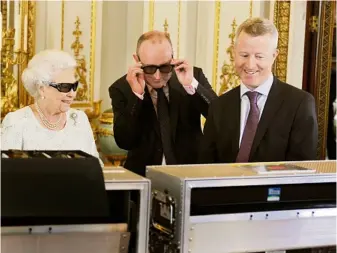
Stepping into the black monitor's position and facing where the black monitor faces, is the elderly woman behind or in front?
in front

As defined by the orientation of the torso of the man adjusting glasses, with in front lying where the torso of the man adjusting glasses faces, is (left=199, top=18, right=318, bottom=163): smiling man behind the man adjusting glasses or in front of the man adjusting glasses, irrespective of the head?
in front

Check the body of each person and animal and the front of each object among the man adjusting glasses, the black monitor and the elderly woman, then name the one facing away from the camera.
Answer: the black monitor

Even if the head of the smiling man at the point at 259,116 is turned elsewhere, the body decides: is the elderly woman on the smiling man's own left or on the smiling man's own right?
on the smiling man's own right

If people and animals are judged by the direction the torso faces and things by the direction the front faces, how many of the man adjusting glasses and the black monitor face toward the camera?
1

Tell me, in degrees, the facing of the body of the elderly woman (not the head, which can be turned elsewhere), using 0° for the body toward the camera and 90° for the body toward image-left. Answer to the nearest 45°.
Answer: approximately 315°

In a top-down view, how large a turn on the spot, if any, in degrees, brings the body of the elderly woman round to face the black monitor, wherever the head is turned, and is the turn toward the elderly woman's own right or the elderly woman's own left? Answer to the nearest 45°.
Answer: approximately 45° to the elderly woman's own right

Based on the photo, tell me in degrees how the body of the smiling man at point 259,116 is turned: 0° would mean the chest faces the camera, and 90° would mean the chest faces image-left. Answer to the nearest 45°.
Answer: approximately 45°

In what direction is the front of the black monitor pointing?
away from the camera

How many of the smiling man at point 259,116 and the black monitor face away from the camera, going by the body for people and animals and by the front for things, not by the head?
1

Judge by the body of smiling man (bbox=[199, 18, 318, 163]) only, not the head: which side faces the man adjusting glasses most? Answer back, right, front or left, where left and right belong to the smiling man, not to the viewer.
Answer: right

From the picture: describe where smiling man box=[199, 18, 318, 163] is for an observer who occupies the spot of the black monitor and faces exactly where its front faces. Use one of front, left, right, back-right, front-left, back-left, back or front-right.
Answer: front-right

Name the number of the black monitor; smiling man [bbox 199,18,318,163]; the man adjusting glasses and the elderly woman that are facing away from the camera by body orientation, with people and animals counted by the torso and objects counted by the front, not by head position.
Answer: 1
